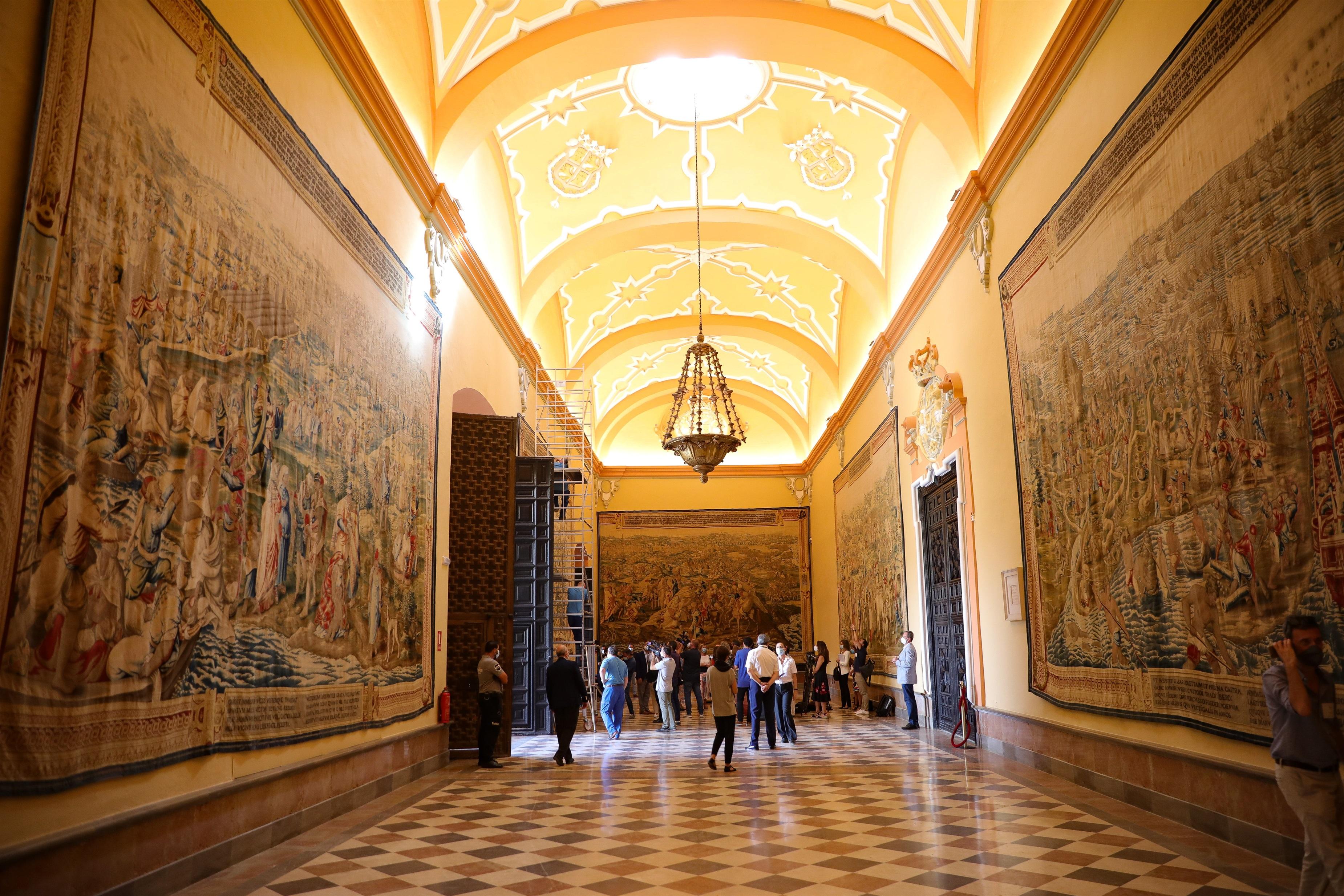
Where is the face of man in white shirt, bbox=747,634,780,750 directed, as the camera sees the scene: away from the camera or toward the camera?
away from the camera

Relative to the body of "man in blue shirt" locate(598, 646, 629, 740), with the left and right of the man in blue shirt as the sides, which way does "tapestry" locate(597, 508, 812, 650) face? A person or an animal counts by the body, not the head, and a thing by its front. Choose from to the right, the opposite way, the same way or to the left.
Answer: the opposite way

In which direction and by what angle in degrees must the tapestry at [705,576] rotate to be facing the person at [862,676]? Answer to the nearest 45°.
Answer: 0° — it already faces them

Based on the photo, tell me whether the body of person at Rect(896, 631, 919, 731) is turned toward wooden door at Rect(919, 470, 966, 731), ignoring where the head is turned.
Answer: no

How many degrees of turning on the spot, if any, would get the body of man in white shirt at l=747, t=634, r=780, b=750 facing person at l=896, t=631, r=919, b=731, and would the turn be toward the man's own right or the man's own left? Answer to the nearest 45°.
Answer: approximately 45° to the man's own right

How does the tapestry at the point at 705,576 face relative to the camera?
toward the camera

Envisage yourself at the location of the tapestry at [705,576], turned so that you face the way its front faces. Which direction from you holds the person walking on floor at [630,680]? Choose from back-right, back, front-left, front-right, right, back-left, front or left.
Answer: front

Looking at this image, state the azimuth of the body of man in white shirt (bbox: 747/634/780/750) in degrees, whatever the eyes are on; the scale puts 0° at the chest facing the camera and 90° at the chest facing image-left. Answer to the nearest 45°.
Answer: approximately 180°

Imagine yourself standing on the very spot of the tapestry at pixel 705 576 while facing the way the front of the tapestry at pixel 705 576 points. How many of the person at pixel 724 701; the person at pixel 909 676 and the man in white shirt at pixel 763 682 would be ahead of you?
3

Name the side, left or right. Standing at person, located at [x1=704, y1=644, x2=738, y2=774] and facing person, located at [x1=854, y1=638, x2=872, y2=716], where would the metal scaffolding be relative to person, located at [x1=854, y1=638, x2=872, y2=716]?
left

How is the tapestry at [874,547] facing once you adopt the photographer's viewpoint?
facing to the left of the viewer

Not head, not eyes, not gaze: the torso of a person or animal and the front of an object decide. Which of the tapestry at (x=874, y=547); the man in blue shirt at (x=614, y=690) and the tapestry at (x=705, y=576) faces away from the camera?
the man in blue shirt

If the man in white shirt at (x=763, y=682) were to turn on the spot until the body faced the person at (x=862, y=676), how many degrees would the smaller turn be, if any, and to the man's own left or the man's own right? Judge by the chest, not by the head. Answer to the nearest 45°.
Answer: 0° — they already face them
